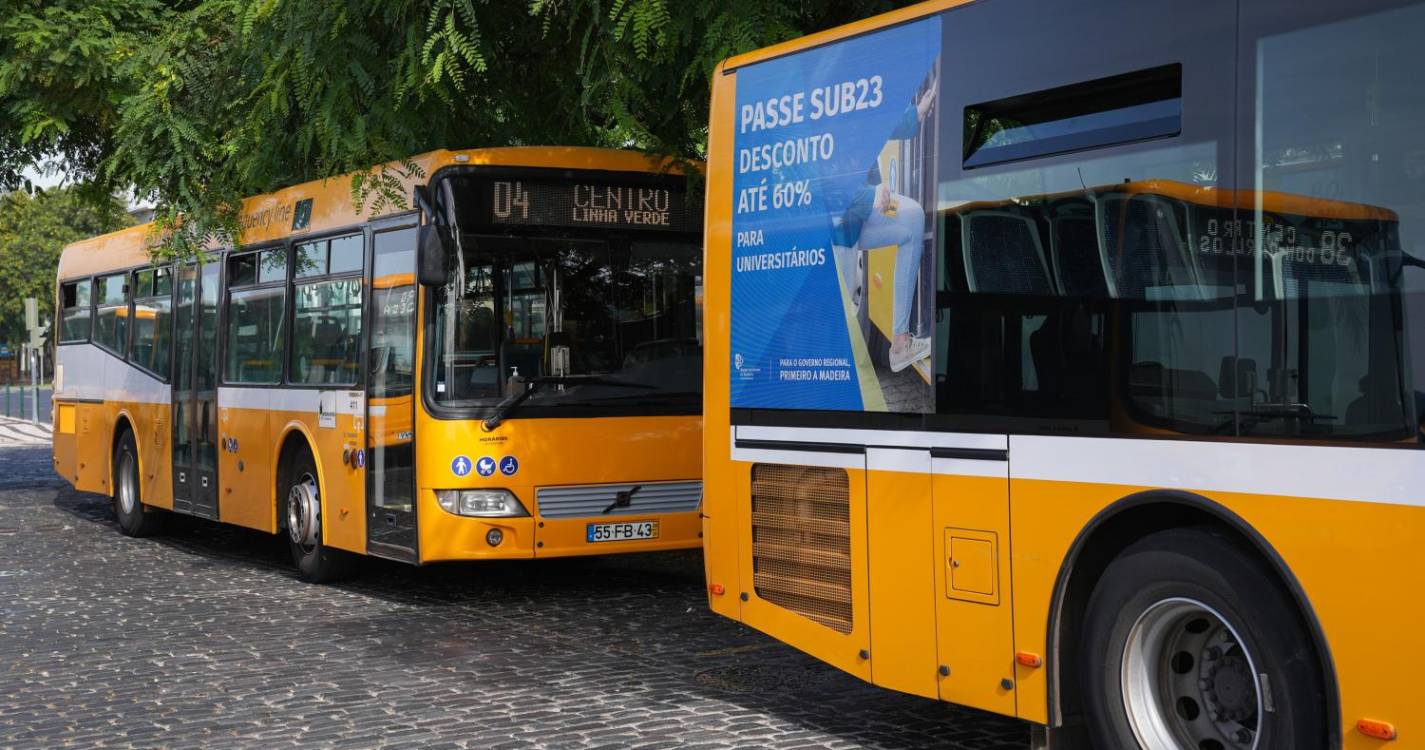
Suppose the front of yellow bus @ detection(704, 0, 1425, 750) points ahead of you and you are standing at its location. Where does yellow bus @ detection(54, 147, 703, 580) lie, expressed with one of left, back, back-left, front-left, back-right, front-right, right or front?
back

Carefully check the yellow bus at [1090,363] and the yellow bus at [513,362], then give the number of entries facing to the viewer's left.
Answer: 0

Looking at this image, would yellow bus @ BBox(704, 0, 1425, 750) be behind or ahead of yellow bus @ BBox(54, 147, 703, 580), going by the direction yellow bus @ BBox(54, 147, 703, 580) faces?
ahead

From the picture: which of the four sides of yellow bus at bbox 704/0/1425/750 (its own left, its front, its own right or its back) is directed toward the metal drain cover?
back

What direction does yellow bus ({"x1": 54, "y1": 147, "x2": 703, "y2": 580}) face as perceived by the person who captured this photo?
facing the viewer and to the right of the viewer

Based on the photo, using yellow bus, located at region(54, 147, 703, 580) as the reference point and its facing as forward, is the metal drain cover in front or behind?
in front
